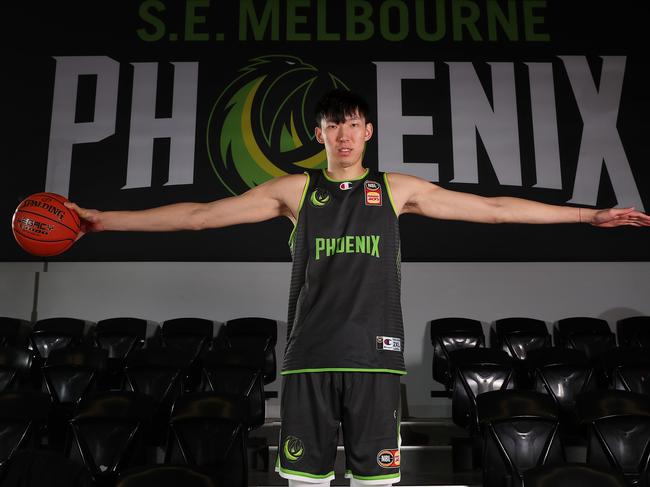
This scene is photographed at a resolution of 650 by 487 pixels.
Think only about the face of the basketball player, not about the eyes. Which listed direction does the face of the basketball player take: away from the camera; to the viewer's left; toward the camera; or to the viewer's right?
toward the camera

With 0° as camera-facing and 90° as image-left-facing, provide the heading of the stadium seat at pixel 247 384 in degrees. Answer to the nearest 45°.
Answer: approximately 0°

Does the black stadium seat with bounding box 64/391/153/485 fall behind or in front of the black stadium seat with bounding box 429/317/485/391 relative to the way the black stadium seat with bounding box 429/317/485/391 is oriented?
in front

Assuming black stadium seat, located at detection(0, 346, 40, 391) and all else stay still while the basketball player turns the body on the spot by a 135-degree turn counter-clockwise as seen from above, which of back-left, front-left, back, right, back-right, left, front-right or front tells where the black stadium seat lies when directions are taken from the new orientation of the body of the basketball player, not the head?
left

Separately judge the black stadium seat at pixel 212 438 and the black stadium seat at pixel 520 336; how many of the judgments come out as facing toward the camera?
2

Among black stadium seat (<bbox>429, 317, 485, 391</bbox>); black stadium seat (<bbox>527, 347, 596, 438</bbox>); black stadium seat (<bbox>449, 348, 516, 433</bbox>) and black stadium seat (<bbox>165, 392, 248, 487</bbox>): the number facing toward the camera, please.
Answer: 4

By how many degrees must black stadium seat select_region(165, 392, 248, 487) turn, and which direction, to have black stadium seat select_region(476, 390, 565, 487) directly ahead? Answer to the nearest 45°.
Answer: approximately 90° to its left

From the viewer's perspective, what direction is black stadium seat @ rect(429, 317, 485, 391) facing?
toward the camera

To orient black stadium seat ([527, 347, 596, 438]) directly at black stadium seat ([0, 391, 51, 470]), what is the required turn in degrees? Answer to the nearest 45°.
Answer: approximately 45° to its right

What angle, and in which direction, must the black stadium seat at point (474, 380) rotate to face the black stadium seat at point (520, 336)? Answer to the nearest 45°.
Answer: approximately 180°

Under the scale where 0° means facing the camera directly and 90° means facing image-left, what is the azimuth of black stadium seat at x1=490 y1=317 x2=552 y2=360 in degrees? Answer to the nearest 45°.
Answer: approximately 0°

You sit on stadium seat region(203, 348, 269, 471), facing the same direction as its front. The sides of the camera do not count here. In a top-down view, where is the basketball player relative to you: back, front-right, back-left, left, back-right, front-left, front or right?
front

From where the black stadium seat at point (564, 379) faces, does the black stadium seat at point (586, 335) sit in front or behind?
behind

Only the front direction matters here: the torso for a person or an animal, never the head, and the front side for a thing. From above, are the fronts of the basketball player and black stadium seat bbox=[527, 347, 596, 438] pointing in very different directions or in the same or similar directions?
same or similar directions

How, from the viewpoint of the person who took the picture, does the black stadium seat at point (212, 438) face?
facing the viewer

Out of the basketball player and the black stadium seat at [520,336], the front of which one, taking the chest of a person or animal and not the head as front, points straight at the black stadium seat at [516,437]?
the black stadium seat at [520,336]
